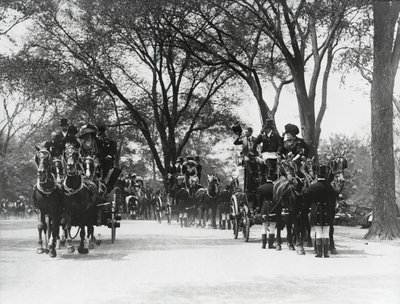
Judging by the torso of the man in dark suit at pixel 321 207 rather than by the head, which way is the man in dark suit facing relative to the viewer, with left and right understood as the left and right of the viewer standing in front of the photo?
facing away from the viewer

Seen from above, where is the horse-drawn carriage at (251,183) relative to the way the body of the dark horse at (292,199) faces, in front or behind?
behind

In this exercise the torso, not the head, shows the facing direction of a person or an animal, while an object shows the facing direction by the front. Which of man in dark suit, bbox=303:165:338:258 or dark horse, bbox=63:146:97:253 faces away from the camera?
the man in dark suit

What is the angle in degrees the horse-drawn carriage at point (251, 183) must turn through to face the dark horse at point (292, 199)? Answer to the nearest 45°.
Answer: approximately 45° to its right

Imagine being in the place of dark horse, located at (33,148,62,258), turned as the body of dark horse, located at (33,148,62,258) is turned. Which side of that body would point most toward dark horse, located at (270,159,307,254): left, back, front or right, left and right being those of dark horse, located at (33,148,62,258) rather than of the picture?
left

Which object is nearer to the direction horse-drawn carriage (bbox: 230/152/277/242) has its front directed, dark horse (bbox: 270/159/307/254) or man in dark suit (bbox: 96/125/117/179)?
the dark horse

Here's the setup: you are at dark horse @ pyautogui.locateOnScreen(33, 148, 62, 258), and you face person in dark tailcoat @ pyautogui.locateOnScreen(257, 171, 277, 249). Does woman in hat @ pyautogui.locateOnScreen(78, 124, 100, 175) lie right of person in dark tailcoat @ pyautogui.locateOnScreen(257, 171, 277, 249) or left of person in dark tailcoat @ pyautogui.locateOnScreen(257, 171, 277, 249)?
left
